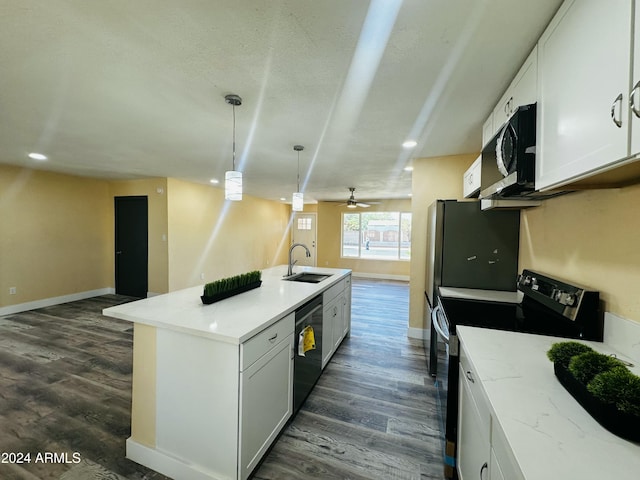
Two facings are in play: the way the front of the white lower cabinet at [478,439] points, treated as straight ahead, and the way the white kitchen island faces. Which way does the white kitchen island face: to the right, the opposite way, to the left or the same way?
the opposite way

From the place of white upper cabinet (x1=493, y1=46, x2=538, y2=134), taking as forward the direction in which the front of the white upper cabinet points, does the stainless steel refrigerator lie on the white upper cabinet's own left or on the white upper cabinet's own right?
on the white upper cabinet's own right

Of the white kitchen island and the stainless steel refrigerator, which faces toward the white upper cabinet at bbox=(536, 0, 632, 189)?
the white kitchen island

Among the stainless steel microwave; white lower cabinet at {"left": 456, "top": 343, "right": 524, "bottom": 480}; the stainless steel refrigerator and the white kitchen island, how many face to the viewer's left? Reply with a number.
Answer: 3

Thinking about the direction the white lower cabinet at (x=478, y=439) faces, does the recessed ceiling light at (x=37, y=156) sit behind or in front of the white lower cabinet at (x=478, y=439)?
in front

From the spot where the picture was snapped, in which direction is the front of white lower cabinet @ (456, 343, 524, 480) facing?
facing to the left of the viewer

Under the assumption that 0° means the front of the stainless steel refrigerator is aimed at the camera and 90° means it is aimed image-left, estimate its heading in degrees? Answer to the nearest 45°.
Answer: approximately 90°

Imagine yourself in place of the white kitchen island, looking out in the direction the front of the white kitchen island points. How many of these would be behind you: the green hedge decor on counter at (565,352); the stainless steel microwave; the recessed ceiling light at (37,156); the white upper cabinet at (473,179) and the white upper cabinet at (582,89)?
1

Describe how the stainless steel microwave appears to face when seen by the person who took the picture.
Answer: facing to the left of the viewer

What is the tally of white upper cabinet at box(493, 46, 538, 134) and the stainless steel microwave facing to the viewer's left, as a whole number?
2

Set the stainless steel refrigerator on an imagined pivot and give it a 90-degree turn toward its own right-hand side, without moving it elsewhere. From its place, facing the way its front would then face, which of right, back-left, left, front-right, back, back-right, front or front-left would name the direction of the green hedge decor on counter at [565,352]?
back

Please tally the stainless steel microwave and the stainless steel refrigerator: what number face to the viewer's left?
2
